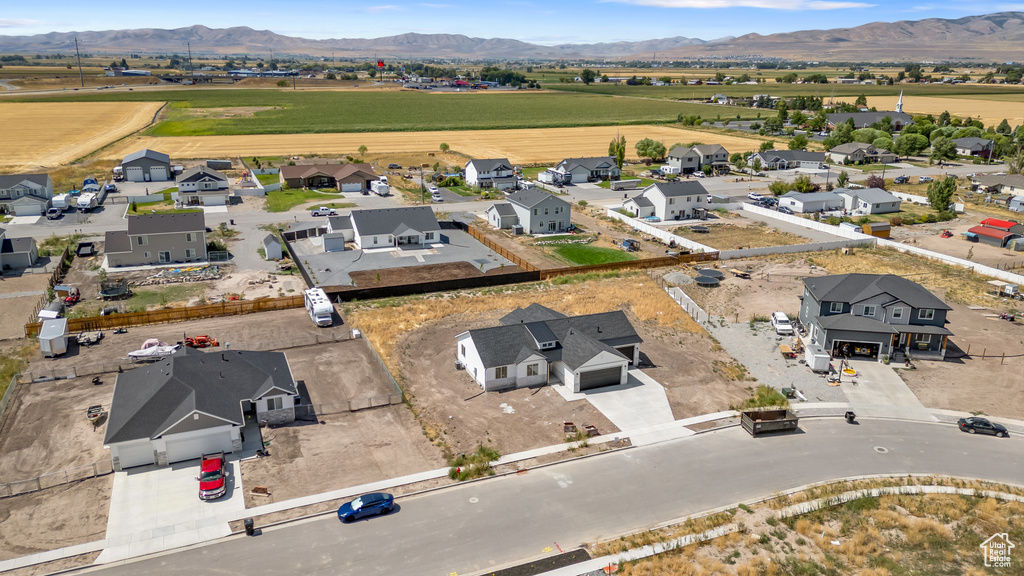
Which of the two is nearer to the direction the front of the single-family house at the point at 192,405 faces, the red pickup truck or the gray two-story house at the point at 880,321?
the red pickup truck

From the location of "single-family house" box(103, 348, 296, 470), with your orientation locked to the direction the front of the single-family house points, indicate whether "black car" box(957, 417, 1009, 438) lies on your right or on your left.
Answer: on your left

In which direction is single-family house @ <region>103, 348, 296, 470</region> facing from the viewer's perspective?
toward the camera

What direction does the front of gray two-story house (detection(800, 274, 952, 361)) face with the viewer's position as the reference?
facing the viewer

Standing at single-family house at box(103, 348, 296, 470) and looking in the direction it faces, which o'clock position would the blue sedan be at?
The blue sedan is roughly at 11 o'clock from the single-family house.

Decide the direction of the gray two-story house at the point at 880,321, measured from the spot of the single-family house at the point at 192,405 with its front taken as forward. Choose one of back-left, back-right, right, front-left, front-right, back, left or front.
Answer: left

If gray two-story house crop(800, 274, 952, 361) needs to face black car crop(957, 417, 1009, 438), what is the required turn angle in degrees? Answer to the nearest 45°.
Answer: approximately 45° to its left

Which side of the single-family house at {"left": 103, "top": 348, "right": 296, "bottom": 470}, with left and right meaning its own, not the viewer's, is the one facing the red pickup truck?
front

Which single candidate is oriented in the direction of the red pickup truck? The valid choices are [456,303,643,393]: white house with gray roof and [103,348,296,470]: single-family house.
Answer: the single-family house

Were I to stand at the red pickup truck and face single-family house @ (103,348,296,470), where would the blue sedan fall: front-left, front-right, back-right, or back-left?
back-right

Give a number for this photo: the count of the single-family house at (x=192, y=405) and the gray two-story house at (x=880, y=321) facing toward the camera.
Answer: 2

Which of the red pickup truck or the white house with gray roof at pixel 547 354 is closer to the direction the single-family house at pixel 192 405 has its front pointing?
the red pickup truck

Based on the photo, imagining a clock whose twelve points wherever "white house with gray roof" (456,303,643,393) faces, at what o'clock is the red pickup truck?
The red pickup truck is roughly at 3 o'clock from the white house with gray roof.

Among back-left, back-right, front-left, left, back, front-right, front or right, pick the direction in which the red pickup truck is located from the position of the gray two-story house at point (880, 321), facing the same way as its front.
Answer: front-right
